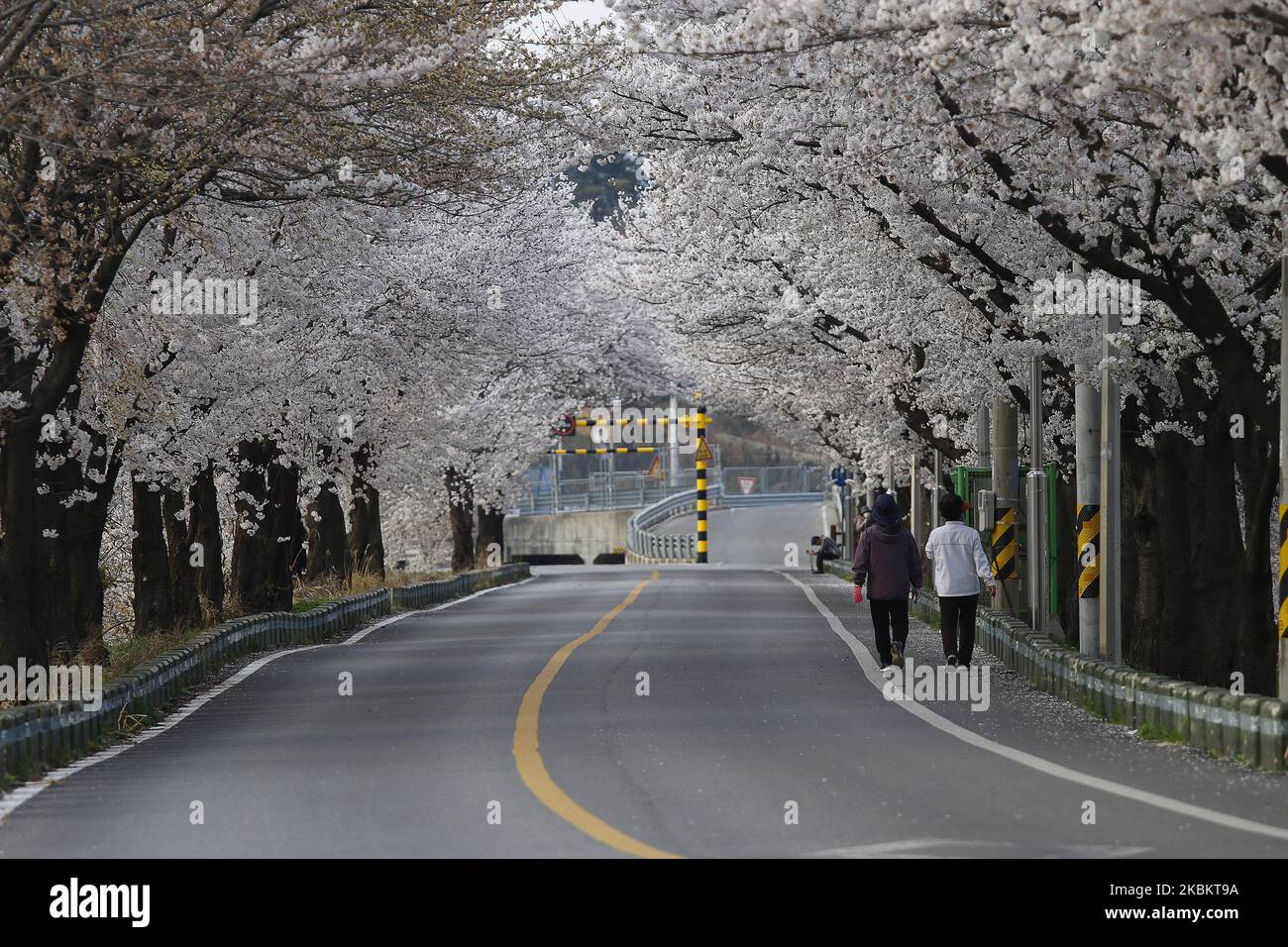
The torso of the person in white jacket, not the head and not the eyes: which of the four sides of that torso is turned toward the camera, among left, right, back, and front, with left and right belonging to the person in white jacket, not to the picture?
back

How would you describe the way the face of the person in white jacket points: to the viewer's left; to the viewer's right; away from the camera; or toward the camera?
away from the camera

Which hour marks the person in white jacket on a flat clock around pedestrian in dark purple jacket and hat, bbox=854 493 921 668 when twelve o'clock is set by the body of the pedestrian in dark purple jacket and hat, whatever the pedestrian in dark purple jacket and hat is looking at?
The person in white jacket is roughly at 4 o'clock from the pedestrian in dark purple jacket and hat.

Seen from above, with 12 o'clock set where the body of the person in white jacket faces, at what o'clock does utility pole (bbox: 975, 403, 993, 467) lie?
The utility pole is roughly at 12 o'clock from the person in white jacket.

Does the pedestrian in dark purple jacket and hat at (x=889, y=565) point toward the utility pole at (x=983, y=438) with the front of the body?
yes

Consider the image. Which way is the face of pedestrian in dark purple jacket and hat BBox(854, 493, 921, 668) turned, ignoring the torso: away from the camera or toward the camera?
away from the camera

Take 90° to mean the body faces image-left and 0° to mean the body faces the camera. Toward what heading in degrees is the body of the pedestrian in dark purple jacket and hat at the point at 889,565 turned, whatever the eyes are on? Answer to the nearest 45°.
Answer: approximately 180°

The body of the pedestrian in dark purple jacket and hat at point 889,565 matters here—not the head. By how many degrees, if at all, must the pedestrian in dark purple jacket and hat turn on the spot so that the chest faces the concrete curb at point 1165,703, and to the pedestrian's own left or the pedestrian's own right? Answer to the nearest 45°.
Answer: approximately 135° to the pedestrian's own right

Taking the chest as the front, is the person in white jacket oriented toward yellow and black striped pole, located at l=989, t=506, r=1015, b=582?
yes

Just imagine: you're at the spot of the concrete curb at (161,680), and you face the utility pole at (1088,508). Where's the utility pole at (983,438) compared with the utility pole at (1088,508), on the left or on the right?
left

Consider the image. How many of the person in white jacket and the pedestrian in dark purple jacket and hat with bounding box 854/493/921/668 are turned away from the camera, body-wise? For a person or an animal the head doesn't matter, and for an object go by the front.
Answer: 2

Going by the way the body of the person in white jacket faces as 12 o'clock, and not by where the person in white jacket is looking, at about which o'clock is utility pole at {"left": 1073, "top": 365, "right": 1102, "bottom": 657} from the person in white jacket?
The utility pole is roughly at 2 o'clock from the person in white jacket.

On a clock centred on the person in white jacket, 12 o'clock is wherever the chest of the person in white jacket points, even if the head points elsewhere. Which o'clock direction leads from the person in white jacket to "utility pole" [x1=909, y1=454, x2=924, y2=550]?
The utility pole is roughly at 12 o'clock from the person in white jacket.
